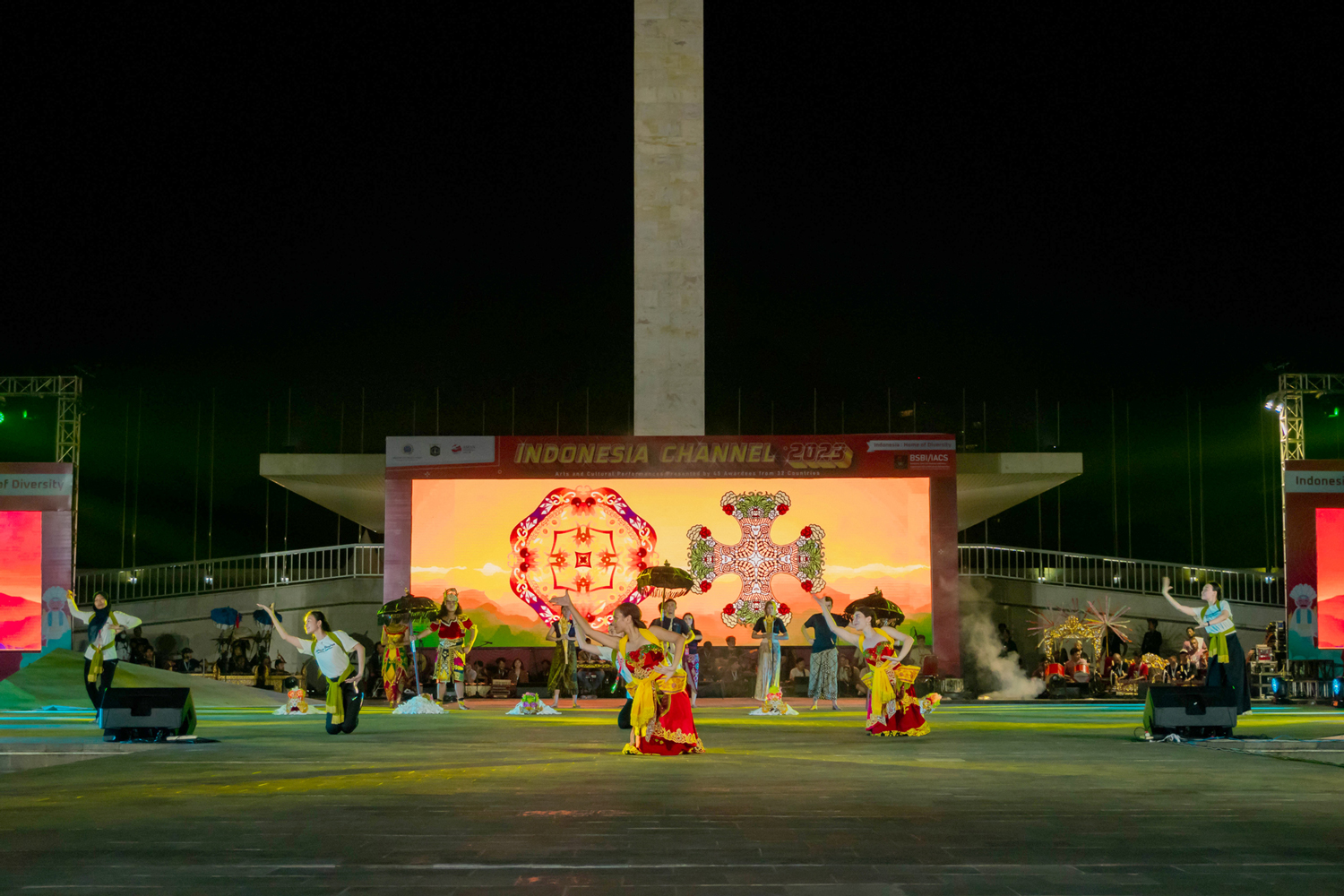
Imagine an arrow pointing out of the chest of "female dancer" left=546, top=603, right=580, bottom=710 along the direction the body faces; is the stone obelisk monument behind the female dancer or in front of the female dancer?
behind

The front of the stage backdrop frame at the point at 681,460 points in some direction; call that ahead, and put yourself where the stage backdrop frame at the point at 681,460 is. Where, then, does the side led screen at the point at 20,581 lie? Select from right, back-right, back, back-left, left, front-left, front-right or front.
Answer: right

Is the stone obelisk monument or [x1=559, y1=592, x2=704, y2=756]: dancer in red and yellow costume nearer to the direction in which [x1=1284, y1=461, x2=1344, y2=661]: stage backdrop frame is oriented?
the dancer in red and yellow costume

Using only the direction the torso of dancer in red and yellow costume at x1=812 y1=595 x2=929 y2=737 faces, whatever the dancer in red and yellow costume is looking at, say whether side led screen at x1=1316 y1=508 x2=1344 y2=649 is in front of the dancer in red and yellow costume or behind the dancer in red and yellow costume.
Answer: behind

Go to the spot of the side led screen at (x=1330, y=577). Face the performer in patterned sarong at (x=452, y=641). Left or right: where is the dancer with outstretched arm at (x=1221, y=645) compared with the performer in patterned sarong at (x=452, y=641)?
left

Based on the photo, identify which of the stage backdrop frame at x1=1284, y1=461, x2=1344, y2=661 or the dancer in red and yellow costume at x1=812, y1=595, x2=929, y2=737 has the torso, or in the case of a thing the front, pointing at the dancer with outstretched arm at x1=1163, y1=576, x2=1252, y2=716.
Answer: the stage backdrop frame

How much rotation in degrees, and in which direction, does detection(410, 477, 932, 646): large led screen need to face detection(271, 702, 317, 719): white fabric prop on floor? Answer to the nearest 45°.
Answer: approximately 45° to its right

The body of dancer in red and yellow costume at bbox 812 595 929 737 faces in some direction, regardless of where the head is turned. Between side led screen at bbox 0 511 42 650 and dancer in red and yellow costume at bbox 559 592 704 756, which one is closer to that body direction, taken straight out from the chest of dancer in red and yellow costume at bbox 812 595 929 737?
the dancer in red and yellow costume

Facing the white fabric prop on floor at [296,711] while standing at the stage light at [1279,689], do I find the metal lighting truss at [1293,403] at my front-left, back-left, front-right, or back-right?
back-right

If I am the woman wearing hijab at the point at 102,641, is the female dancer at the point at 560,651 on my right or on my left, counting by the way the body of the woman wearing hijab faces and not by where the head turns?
on my left

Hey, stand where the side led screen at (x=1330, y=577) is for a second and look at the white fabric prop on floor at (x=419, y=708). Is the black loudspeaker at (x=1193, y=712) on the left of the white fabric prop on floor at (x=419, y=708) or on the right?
left

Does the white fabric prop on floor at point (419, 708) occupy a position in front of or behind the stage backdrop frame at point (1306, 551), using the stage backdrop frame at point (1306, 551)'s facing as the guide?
in front

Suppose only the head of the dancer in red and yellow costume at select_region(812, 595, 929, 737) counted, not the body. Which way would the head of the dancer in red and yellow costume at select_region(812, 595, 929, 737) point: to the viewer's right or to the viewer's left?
to the viewer's left
